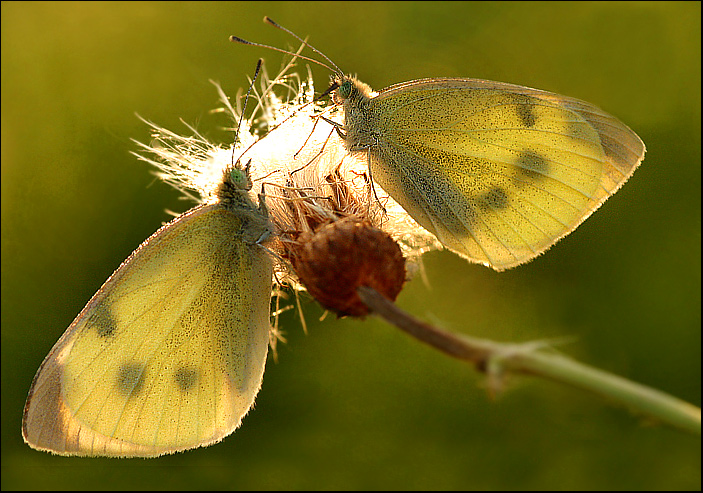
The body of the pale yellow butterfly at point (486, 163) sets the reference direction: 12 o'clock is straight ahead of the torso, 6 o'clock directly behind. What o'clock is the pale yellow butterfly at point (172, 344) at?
the pale yellow butterfly at point (172, 344) is roughly at 11 o'clock from the pale yellow butterfly at point (486, 163).

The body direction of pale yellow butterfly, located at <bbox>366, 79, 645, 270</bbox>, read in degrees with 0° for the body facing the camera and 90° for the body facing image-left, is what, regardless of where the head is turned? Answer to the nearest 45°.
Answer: approximately 90°
